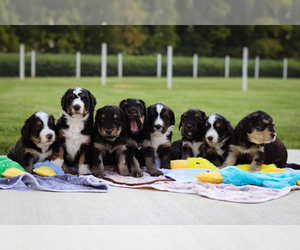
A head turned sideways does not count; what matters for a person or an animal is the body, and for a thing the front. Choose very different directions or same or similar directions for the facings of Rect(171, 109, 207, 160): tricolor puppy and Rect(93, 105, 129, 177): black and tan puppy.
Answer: same or similar directions

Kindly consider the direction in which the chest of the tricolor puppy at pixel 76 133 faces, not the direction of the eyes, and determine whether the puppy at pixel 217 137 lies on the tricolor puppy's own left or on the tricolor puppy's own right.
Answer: on the tricolor puppy's own left

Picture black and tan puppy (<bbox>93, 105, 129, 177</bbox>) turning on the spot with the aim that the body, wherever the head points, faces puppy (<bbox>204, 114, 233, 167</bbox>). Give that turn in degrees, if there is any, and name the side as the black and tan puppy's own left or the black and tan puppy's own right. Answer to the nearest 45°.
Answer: approximately 90° to the black and tan puppy's own left

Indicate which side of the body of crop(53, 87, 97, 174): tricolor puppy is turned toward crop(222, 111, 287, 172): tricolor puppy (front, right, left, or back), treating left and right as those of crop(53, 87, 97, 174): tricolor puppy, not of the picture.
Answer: left

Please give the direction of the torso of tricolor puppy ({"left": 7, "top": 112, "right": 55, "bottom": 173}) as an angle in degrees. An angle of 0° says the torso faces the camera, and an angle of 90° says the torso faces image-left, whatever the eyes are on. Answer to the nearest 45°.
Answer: approximately 315°

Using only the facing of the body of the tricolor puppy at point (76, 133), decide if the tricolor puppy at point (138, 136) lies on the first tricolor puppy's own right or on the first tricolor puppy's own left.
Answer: on the first tricolor puppy's own left

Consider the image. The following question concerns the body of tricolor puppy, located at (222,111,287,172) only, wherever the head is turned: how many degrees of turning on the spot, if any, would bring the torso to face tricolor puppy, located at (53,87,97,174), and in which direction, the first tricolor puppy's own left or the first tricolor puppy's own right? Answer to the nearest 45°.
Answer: approximately 45° to the first tricolor puppy's own right

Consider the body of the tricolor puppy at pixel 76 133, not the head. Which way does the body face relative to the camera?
toward the camera

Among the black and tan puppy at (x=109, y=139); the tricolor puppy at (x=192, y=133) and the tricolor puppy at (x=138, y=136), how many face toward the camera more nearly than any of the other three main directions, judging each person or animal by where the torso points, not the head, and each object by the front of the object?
3
